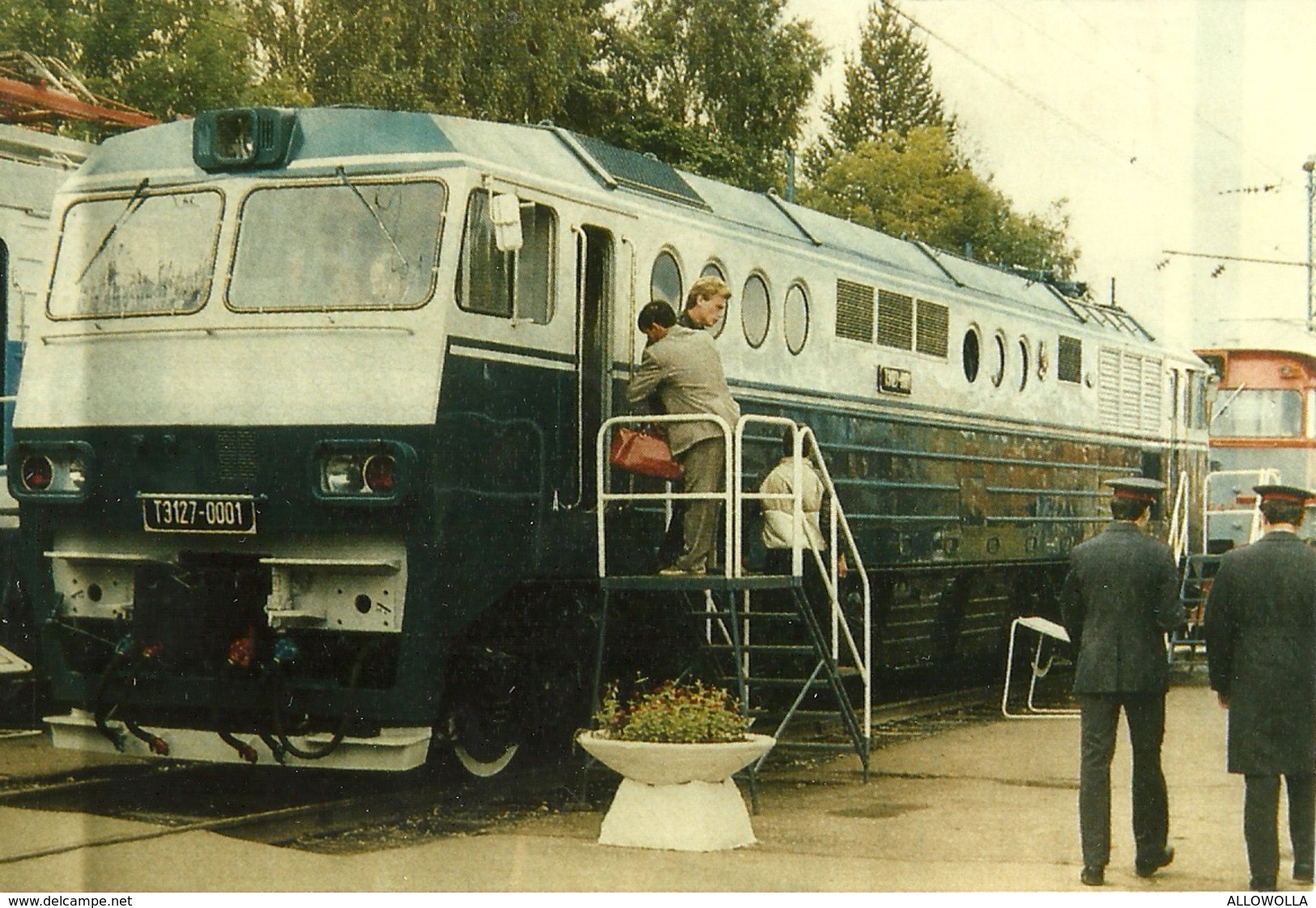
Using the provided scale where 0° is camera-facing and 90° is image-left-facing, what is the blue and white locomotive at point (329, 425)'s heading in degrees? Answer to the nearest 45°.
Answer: approximately 45°

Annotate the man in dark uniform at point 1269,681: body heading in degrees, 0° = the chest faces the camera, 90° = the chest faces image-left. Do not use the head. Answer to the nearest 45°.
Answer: approximately 180°

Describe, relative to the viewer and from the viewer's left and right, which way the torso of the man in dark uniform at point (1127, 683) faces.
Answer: facing away from the viewer

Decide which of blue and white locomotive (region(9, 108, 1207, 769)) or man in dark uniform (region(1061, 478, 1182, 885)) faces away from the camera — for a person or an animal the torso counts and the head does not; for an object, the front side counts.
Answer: the man in dark uniform

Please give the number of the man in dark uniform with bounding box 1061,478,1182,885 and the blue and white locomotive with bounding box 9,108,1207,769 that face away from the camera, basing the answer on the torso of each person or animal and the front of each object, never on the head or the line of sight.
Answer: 1

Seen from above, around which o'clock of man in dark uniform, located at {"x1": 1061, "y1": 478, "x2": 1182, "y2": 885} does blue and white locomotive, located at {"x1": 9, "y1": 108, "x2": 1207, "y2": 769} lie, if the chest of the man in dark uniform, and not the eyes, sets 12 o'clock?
The blue and white locomotive is roughly at 11 o'clock from the man in dark uniform.

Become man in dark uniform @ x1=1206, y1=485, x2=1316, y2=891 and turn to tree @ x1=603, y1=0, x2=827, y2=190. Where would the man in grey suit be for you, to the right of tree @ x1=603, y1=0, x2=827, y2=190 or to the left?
left

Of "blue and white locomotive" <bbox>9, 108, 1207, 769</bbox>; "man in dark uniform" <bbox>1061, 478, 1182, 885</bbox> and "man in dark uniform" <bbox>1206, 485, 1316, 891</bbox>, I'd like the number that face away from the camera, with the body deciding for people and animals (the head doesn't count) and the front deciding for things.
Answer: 2

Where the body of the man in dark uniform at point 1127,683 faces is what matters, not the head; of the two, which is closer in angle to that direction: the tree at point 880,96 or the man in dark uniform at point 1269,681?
the tree

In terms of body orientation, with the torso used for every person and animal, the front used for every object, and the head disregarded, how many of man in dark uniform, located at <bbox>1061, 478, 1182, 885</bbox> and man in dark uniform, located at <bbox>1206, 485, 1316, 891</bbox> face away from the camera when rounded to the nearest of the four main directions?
2

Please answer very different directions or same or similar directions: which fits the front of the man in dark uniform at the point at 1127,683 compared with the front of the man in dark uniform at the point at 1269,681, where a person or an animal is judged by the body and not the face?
same or similar directions
